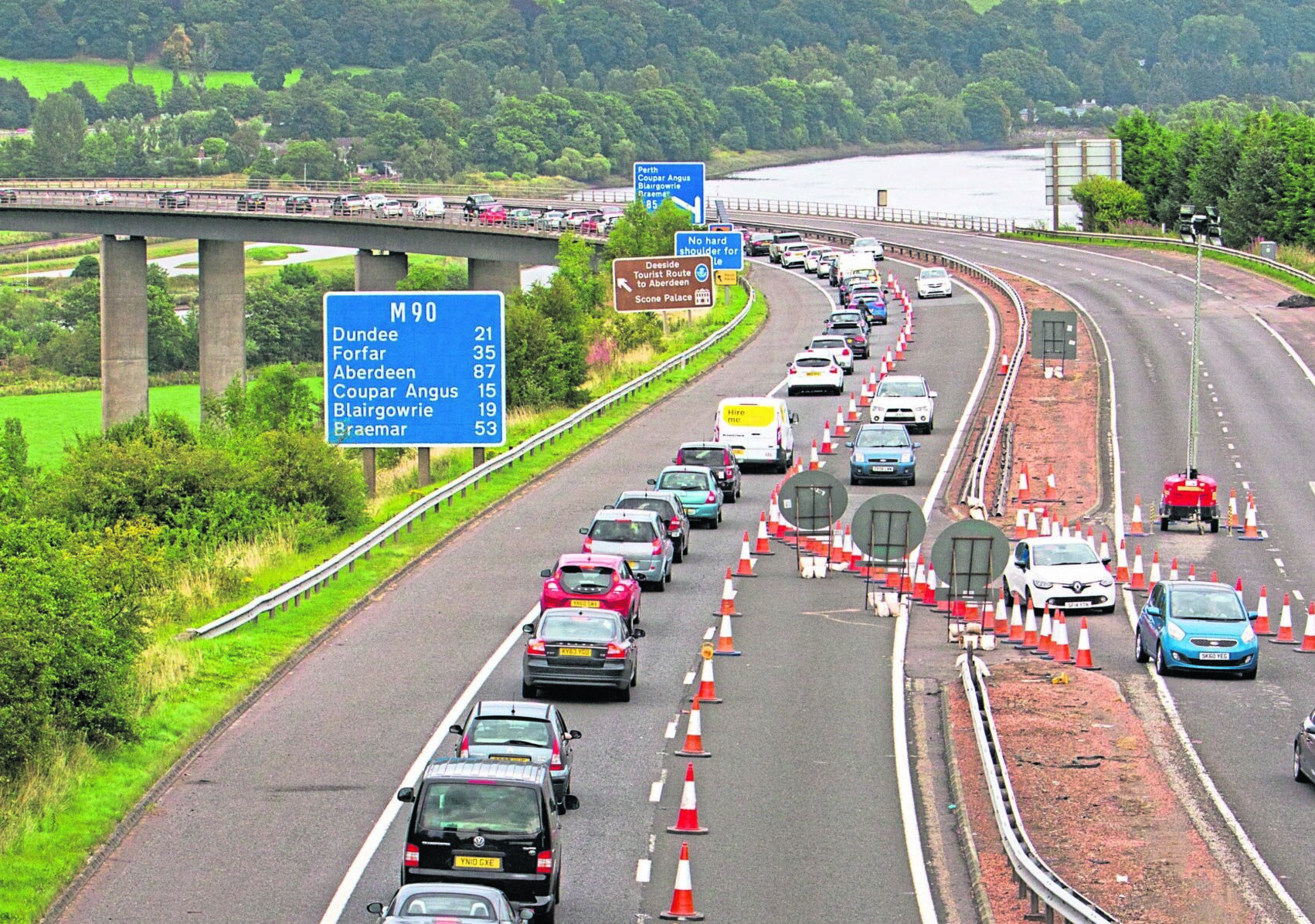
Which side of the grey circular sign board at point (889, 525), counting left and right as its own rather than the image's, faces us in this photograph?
back

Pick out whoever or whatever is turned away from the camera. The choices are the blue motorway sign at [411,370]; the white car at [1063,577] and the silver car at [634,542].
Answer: the silver car

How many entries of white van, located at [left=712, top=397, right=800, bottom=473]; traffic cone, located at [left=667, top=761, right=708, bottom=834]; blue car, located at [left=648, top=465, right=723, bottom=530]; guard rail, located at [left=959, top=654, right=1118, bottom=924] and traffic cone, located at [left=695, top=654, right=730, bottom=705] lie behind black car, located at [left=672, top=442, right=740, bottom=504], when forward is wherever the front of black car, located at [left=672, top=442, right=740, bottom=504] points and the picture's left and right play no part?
4

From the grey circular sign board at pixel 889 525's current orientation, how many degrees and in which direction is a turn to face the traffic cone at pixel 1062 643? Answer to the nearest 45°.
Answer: approximately 90° to its right

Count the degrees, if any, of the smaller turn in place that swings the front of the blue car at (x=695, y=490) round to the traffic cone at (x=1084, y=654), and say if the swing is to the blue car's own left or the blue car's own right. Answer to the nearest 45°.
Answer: approximately 135° to the blue car's own right

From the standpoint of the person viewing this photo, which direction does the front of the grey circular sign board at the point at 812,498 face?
facing away from the viewer

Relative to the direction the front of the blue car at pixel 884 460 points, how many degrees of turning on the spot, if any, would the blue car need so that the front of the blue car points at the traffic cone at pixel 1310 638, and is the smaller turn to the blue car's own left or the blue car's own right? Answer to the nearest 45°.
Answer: approximately 45° to the blue car's own left

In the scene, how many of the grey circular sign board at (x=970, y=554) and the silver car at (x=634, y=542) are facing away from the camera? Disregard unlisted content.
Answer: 2

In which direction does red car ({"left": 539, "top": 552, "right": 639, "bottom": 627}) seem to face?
away from the camera

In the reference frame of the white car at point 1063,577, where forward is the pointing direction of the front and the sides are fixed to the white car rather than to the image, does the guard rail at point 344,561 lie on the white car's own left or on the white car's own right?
on the white car's own right

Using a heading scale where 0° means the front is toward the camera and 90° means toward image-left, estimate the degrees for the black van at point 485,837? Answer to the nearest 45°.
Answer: approximately 180°

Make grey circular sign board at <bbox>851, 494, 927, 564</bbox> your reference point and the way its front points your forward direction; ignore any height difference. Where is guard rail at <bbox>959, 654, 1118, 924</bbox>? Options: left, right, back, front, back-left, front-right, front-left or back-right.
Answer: back

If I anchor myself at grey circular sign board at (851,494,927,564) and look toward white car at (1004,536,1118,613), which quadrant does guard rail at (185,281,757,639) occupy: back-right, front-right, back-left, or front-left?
back-left

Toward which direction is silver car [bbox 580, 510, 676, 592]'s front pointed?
away from the camera
